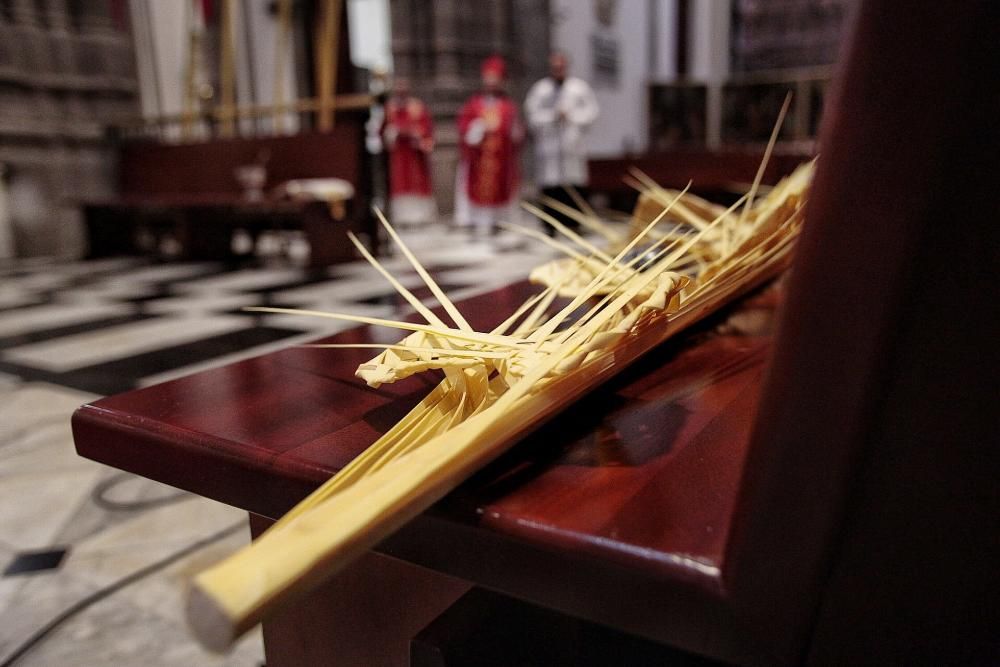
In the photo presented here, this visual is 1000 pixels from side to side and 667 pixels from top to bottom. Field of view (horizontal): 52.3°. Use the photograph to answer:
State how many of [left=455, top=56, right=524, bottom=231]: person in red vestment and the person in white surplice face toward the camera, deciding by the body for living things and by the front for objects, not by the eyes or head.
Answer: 2

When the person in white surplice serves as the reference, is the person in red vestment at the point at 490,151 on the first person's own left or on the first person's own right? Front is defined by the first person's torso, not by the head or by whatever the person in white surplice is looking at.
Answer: on the first person's own right

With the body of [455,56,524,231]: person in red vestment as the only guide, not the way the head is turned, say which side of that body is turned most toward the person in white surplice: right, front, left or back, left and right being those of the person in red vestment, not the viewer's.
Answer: left

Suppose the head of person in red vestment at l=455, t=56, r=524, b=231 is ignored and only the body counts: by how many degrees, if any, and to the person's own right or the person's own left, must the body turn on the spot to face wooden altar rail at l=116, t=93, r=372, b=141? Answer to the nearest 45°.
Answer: approximately 45° to the person's own right

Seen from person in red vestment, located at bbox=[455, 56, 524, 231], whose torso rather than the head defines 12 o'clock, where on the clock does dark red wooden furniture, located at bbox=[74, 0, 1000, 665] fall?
The dark red wooden furniture is roughly at 12 o'clock from the person in red vestment.

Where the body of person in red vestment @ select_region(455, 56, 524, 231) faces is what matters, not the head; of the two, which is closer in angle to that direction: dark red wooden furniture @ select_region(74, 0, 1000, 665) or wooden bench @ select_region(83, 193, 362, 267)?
the dark red wooden furniture

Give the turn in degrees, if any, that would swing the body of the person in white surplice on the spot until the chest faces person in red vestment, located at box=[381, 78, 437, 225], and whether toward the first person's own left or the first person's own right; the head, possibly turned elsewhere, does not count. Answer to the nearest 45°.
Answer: approximately 90° to the first person's own right

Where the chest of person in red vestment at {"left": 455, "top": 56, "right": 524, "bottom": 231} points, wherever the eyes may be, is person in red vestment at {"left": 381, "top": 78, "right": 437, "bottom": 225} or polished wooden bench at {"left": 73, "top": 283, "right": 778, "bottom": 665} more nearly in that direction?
the polished wooden bench

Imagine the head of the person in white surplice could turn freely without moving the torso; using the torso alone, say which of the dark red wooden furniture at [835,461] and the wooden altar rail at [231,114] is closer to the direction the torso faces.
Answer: the dark red wooden furniture

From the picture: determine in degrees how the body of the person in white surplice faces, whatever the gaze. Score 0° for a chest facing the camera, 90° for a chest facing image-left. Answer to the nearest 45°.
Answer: approximately 0°

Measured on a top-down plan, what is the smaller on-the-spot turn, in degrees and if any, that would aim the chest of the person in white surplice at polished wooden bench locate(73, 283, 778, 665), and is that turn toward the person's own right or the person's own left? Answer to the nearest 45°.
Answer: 0° — they already face it

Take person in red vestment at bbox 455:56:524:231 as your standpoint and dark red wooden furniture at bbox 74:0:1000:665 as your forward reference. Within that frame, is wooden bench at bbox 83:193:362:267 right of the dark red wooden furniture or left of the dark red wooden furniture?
right
